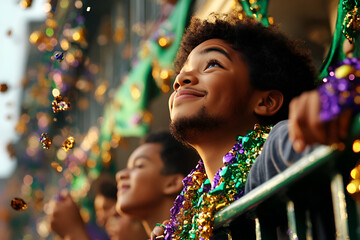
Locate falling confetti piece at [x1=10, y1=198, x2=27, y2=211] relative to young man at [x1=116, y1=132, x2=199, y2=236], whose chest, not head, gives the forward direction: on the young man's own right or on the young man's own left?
on the young man's own left

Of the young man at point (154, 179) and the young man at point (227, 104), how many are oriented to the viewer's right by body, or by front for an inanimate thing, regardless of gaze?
0

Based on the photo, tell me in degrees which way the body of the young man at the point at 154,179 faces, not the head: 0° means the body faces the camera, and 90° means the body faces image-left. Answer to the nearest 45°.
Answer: approximately 90°

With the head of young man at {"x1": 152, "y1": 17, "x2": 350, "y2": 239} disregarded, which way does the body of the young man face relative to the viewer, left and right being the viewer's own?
facing the viewer and to the left of the viewer

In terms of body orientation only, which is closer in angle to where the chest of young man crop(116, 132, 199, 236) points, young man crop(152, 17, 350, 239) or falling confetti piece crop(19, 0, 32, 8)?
the falling confetti piece

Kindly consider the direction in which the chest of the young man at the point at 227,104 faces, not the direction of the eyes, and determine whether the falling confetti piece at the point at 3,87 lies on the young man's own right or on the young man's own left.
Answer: on the young man's own right
